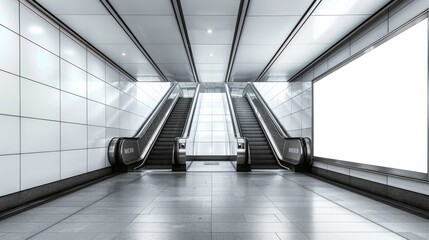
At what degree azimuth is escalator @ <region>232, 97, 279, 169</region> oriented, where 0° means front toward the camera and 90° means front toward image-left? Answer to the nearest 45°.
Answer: approximately 0°

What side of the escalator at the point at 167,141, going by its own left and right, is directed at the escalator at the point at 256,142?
left

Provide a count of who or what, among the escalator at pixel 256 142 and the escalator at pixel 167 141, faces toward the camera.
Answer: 2

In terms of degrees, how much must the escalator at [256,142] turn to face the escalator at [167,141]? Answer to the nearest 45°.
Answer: approximately 90° to its right
